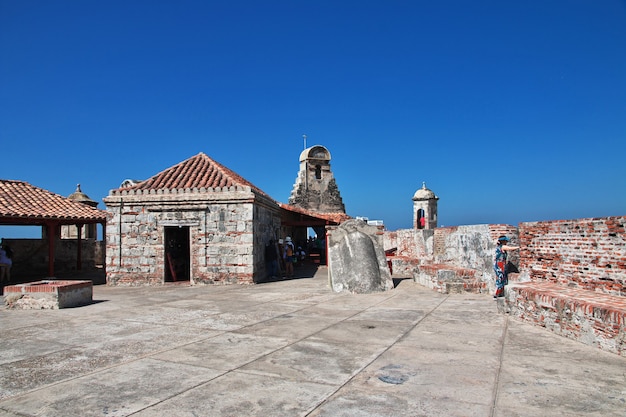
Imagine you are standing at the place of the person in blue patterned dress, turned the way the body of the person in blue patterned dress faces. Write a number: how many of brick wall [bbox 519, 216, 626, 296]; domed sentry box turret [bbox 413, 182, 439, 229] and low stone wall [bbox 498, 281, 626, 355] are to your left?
1

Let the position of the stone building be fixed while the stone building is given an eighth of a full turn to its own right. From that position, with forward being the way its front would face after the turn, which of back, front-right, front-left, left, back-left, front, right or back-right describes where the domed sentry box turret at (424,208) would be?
back

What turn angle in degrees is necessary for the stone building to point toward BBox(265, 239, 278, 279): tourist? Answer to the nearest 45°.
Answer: approximately 135° to its left

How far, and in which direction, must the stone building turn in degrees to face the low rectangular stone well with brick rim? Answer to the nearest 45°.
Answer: approximately 45° to its right

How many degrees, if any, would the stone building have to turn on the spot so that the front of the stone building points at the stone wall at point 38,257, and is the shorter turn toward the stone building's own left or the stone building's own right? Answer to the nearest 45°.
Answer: approximately 135° to the stone building's own right

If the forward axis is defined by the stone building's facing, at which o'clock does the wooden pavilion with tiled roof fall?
The wooden pavilion with tiled roof is roughly at 4 o'clock from the stone building.

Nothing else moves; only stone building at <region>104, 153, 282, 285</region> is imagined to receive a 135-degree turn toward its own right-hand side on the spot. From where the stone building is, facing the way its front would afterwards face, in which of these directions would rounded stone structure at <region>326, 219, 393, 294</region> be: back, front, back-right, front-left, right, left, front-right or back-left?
back

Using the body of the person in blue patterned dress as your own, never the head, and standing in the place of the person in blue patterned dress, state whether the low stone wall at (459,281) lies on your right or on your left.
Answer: on your left

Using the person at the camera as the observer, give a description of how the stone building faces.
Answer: facing the viewer
